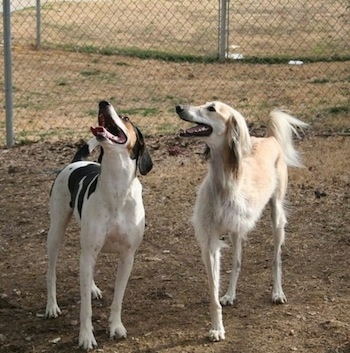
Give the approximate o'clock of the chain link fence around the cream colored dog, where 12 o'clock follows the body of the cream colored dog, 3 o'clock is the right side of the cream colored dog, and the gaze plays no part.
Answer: The chain link fence is roughly at 4 o'clock from the cream colored dog.

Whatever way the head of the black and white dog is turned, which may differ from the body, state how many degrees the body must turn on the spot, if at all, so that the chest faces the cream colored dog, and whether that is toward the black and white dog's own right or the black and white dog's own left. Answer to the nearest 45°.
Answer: approximately 45° to the black and white dog's own left

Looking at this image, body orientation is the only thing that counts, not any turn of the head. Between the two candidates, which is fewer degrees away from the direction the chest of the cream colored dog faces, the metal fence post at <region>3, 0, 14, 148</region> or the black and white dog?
the black and white dog

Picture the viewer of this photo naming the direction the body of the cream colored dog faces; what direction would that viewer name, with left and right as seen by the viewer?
facing the viewer and to the left of the viewer

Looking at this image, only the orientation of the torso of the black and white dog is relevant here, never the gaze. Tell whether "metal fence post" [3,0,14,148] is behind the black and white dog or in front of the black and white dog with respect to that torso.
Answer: behind

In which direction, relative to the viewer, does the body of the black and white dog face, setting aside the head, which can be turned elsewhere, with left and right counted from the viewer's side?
facing the viewer and to the right of the viewer

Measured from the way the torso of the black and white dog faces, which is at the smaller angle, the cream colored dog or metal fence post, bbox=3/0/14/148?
the cream colored dog

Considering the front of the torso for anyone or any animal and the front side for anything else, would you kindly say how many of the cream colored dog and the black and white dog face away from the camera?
0
